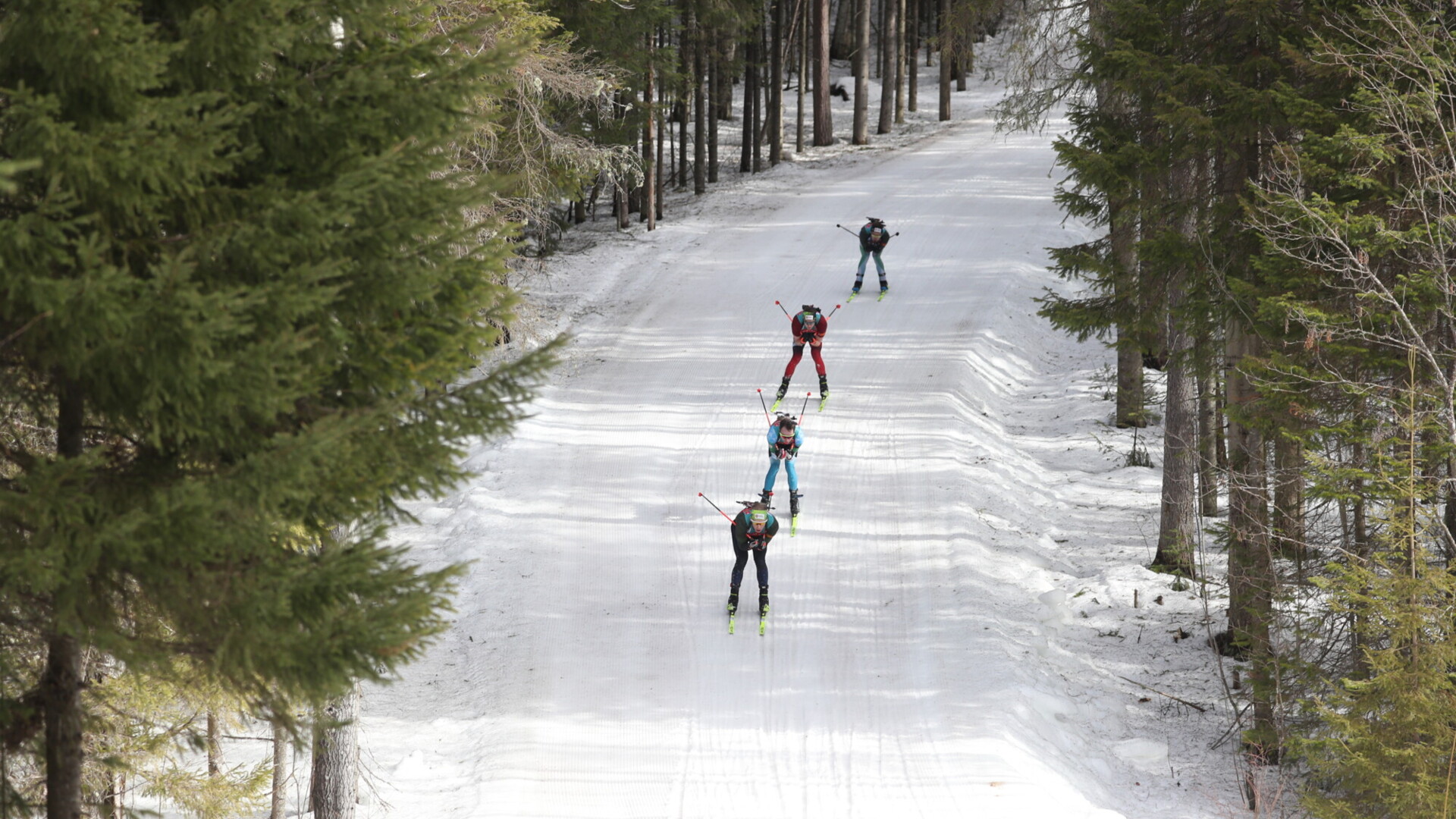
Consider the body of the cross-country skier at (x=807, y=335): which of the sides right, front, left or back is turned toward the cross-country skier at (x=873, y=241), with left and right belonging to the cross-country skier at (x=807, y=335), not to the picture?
back

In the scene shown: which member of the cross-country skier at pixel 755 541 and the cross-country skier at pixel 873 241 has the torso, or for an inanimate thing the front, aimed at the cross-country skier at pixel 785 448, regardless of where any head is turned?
the cross-country skier at pixel 873 241

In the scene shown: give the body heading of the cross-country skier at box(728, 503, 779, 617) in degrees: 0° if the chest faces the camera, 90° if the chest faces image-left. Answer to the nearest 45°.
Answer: approximately 0°

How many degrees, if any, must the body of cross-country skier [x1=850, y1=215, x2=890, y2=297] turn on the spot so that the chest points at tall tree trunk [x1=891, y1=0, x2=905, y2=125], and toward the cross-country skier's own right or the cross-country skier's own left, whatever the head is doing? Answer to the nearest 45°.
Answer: approximately 180°

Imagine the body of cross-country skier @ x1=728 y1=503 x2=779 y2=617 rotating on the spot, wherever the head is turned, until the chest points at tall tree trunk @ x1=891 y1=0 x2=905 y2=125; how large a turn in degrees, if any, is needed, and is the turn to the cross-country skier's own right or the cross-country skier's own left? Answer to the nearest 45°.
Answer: approximately 180°

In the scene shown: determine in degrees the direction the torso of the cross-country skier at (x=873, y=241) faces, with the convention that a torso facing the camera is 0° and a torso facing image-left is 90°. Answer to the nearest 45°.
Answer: approximately 0°

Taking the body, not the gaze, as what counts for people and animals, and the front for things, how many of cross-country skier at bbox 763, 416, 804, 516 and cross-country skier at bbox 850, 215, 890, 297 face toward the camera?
2
